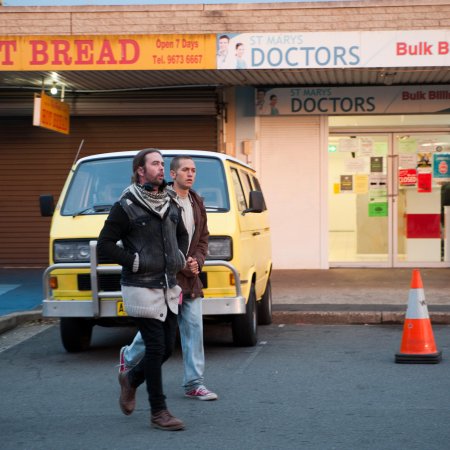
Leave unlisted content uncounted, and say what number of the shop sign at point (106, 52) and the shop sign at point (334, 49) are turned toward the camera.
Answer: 2

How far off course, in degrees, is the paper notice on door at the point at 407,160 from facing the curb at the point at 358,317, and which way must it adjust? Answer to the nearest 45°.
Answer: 0° — it already faces it

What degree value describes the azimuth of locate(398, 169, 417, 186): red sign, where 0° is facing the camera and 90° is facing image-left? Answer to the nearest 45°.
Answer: approximately 0°

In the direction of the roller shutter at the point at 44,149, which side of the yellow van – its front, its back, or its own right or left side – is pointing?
back

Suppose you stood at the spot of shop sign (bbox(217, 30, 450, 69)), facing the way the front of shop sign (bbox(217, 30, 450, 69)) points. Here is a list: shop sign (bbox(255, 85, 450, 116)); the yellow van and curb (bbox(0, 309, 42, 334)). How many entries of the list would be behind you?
1

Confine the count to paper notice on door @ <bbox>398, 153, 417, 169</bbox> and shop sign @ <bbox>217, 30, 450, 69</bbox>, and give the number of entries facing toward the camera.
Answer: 2

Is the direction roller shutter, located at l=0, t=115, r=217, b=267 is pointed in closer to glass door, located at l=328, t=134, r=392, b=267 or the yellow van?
the yellow van
